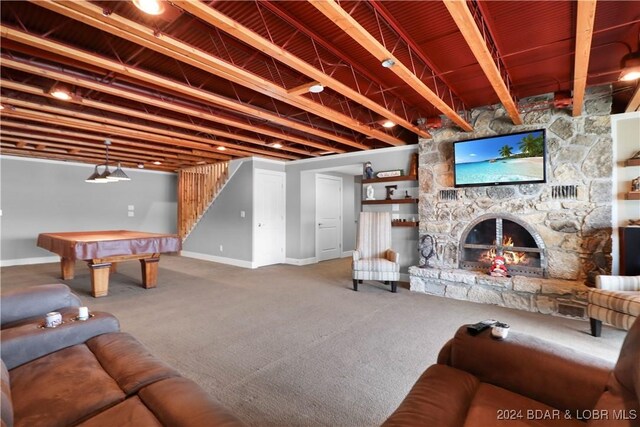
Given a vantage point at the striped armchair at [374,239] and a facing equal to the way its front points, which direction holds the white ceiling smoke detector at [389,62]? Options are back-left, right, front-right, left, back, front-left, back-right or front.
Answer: front

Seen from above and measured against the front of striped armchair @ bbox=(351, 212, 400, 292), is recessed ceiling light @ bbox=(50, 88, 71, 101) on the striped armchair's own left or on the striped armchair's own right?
on the striped armchair's own right

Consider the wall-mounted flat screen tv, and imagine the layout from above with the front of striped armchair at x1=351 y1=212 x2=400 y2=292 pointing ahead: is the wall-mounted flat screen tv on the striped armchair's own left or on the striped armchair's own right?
on the striped armchair's own left

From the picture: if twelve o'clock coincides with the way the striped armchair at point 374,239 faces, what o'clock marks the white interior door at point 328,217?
The white interior door is roughly at 5 o'clock from the striped armchair.

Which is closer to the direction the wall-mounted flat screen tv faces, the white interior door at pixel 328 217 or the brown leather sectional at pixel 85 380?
the brown leather sectional

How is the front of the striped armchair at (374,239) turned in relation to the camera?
facing the viewer

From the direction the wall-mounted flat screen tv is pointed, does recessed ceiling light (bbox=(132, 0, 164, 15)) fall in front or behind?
in front

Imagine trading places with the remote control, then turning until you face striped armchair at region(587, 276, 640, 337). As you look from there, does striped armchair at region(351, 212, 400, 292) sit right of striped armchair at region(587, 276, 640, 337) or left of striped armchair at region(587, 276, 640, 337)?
left

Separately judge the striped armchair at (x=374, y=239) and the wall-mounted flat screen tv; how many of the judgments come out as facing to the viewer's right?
0

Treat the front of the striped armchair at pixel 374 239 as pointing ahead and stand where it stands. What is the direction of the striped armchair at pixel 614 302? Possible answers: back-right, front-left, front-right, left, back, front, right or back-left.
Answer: front-left

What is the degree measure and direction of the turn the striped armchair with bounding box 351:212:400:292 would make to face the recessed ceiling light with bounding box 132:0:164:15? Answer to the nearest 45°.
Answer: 0° — it already faces it

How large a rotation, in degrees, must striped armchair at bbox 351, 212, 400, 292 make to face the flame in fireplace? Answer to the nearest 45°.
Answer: approximately 90° to its left

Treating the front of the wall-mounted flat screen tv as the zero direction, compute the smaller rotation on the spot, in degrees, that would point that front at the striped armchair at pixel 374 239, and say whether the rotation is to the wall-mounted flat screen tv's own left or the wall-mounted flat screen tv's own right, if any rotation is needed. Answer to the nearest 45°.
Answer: approximately 45° to the wall-mounted flat screen tv's own right
